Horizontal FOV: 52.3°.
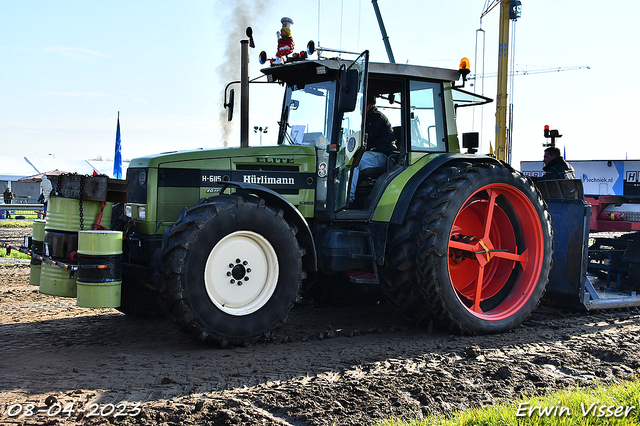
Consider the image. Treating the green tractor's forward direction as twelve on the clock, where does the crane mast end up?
The crane mast is roughly at 5 o'clock from the green tractor.
